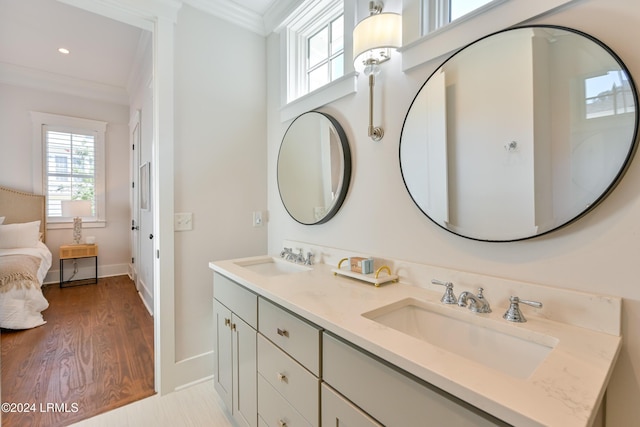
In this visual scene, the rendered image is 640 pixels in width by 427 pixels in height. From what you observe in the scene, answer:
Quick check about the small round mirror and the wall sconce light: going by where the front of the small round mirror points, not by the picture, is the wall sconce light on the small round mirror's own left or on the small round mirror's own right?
on the small round mirror's own left

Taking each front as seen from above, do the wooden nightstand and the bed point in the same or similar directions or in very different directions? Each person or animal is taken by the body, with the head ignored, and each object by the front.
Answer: same or similar directions

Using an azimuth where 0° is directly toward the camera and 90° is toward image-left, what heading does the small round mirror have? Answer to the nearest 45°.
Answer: approximately 45°

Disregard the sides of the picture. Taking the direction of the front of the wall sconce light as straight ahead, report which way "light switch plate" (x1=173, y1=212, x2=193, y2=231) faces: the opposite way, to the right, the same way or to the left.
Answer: to the left

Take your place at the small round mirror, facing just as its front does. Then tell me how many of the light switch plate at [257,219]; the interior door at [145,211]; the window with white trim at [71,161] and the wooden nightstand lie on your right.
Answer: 4

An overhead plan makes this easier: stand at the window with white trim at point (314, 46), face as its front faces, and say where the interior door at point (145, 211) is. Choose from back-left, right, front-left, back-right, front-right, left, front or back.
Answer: right

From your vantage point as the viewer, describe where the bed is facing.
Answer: facing the viewer

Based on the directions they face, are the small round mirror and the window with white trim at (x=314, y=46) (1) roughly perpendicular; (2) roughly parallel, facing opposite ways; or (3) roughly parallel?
roughly parallel

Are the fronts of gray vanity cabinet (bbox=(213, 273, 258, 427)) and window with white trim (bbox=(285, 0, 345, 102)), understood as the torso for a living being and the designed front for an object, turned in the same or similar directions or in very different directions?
same or similar directions

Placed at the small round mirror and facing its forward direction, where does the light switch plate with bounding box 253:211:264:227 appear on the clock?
The light switch plate is roughly at 3 o'clock from the small round mirror.

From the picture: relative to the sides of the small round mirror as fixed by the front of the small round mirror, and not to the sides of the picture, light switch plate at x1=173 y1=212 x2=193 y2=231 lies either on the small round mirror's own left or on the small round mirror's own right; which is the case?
on the small round mirror's own right

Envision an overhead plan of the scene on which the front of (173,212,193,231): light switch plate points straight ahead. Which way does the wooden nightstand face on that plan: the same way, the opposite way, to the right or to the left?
the same way

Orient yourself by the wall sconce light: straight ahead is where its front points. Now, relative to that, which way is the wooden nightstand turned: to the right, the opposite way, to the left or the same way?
to the left

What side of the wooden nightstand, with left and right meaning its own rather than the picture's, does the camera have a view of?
front

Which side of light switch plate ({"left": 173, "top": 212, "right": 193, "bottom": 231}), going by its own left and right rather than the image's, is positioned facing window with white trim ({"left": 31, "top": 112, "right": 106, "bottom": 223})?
back

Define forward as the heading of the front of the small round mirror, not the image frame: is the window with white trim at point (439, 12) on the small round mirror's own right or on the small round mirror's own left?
on the small round mirror's own left

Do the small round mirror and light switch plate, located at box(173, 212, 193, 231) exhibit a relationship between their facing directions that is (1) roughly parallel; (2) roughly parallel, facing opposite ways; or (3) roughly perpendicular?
roughly perpendicular
